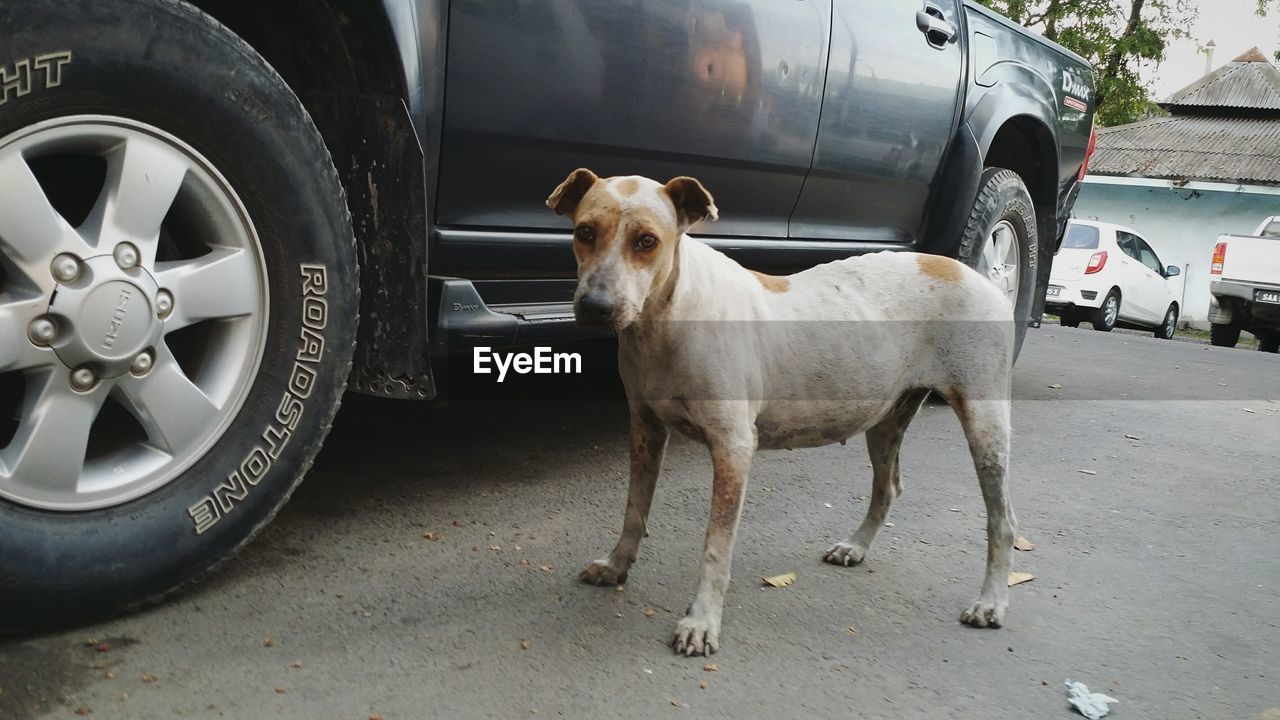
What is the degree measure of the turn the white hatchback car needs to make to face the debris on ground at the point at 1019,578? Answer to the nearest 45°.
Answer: approximately 135° to its right

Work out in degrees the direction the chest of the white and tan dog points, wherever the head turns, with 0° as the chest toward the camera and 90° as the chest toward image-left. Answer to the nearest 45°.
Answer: approximately 45°

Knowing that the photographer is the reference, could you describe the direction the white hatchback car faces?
facing away from the viewer and to the right of the viewer

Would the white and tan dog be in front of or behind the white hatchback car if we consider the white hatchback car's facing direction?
behind

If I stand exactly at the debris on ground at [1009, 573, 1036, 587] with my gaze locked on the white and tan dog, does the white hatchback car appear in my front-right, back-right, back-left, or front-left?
back-right

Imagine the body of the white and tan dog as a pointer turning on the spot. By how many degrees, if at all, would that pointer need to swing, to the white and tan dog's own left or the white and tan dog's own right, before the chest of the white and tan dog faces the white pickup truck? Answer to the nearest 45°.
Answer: approximately 180°

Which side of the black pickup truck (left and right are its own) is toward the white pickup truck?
back

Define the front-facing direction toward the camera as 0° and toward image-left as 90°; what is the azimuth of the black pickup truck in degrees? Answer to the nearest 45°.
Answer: approximately 45°

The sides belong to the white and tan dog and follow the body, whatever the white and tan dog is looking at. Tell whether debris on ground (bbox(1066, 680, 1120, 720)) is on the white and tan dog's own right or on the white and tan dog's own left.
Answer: on the white and tan dog's own left
